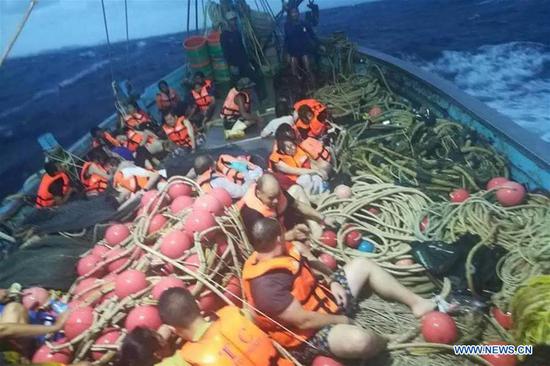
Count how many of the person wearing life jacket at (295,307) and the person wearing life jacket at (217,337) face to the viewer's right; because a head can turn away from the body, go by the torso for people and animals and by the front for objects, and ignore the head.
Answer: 1

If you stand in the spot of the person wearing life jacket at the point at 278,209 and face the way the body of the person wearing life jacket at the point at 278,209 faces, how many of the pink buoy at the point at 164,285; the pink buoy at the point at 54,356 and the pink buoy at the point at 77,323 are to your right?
3

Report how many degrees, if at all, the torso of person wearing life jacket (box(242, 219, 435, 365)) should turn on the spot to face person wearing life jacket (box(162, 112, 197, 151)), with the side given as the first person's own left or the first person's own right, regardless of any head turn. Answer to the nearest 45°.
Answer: approximately 135° to the first person's own left

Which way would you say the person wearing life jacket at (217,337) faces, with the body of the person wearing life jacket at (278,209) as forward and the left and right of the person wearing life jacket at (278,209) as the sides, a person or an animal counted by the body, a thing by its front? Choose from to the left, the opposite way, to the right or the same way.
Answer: the opposite way

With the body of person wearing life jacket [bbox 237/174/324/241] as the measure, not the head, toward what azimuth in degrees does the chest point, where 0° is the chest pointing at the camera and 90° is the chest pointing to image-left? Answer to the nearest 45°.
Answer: approximately 315°

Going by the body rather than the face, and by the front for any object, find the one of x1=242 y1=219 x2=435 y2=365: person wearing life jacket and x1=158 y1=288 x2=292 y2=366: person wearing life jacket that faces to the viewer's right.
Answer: x1=242 y1=219 x2=435 y2=365: person wearing life jacket

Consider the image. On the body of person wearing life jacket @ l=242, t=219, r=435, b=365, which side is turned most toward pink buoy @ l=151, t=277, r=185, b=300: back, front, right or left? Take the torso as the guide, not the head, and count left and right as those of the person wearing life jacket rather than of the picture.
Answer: back

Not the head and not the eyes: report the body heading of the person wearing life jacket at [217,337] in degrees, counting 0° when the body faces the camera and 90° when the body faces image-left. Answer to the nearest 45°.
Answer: approximately 135°

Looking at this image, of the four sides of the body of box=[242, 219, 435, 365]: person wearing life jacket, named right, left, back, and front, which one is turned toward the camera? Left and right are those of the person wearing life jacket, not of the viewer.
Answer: right

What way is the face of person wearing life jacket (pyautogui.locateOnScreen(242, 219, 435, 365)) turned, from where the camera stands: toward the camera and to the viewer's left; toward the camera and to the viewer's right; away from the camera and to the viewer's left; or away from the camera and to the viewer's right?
away from the camera and to the viewer's right

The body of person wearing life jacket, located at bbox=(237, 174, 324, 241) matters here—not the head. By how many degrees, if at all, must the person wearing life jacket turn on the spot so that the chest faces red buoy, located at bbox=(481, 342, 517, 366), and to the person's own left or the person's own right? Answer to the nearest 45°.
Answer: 0° — they already face it
